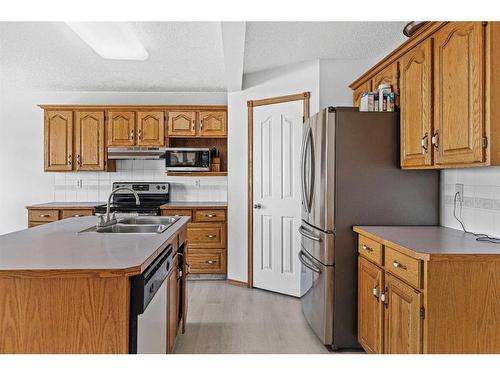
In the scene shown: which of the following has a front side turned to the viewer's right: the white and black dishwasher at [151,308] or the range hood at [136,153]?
the white and black dishwasher

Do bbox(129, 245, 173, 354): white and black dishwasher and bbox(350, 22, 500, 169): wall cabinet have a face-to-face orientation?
yes

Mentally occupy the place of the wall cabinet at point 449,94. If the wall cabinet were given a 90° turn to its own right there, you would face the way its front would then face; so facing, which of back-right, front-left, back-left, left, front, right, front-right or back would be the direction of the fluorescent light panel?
front-left

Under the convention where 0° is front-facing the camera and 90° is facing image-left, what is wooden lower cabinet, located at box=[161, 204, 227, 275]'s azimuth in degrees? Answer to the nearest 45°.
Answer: approximately 0°

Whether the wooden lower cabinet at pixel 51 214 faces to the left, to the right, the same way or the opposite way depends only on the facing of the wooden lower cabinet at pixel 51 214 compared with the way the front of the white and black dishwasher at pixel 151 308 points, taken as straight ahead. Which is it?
to the right

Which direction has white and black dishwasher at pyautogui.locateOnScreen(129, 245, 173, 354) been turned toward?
to the viewer's right

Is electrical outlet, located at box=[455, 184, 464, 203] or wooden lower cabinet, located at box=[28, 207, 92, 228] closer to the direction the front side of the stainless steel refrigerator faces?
the wooden lower cabinet

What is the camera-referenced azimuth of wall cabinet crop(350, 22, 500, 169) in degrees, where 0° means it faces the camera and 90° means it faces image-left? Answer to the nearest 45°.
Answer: approximately 45°

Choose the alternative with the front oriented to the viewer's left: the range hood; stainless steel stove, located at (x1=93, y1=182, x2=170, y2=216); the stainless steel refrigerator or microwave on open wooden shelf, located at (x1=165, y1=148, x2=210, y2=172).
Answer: the stainless steel refrigerator

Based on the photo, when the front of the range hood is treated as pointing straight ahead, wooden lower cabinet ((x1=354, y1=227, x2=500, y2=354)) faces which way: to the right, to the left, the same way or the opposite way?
to the right

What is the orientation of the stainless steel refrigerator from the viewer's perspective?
to the viewer's left

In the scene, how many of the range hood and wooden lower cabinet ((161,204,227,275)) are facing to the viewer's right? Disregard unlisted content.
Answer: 0
